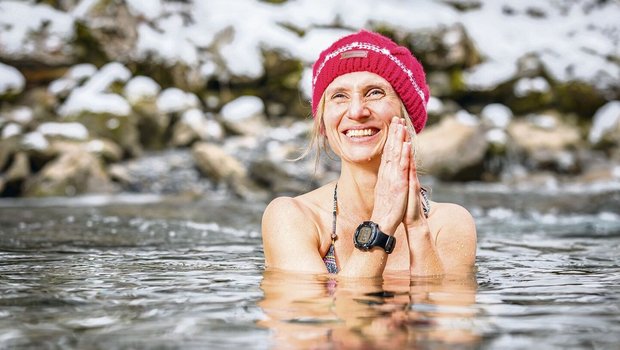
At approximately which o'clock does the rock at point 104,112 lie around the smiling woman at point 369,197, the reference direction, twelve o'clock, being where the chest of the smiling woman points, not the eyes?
The rock is roughly at 5 o'clock from the smiling woman.

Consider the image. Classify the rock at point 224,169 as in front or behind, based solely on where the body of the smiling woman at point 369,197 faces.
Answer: behind

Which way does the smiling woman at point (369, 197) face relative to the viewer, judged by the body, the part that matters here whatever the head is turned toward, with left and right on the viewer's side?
facing the viewer

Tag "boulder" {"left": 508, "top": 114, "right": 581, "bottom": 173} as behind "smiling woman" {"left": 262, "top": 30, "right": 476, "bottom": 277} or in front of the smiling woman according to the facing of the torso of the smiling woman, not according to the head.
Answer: behind

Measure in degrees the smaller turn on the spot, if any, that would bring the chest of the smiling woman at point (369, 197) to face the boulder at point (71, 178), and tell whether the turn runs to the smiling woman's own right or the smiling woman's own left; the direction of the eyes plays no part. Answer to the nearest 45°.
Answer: approximately 135° to the smiling woman's own right

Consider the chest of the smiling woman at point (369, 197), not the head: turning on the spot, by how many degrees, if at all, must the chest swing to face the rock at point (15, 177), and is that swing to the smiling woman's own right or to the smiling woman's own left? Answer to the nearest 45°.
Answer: approximately 135° to the smiling woman's own right

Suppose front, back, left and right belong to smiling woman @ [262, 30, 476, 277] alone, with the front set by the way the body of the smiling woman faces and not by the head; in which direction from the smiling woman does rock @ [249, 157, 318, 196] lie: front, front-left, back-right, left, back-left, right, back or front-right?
back

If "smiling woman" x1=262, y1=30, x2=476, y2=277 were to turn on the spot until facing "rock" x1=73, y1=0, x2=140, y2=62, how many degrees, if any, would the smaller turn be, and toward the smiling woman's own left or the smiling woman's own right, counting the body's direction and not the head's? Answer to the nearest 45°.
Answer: approximately 135° to the smiling woman's own right

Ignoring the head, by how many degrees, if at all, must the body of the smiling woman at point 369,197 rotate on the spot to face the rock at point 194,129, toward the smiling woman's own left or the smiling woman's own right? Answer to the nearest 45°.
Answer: approximately 180°

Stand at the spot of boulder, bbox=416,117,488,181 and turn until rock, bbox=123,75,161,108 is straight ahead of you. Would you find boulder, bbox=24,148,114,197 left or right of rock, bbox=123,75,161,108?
left

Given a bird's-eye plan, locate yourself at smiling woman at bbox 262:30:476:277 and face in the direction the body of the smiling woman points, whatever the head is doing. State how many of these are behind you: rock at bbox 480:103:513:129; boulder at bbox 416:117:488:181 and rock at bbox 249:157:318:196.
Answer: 3
